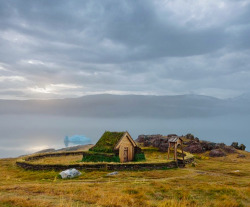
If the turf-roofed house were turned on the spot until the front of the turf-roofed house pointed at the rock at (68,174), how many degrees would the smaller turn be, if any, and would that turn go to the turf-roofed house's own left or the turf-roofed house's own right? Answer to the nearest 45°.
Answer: approximately 90° to the turf-roofed house's own right

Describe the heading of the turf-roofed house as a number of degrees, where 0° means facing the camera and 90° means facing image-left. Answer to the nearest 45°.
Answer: approximately 315°
